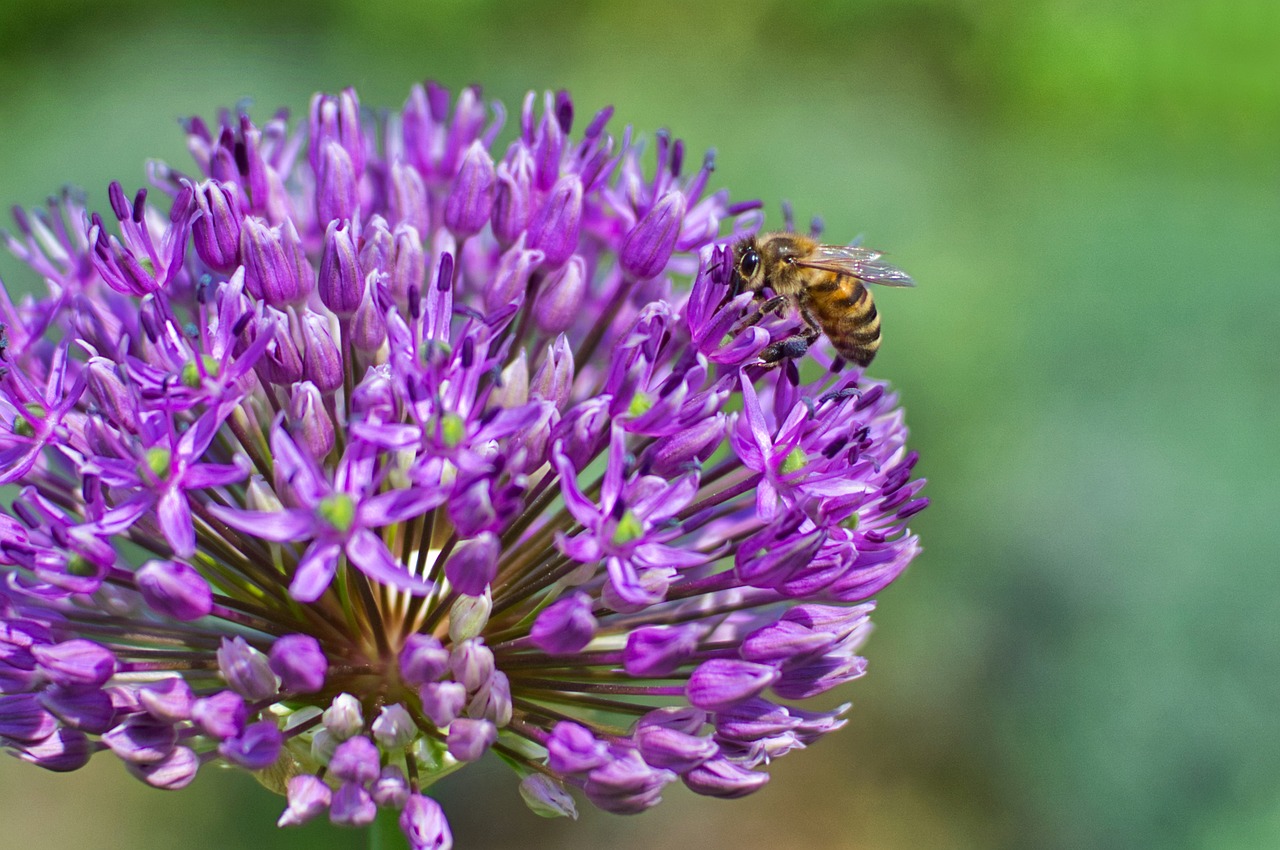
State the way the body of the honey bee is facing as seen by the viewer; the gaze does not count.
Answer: to the viewer's left
